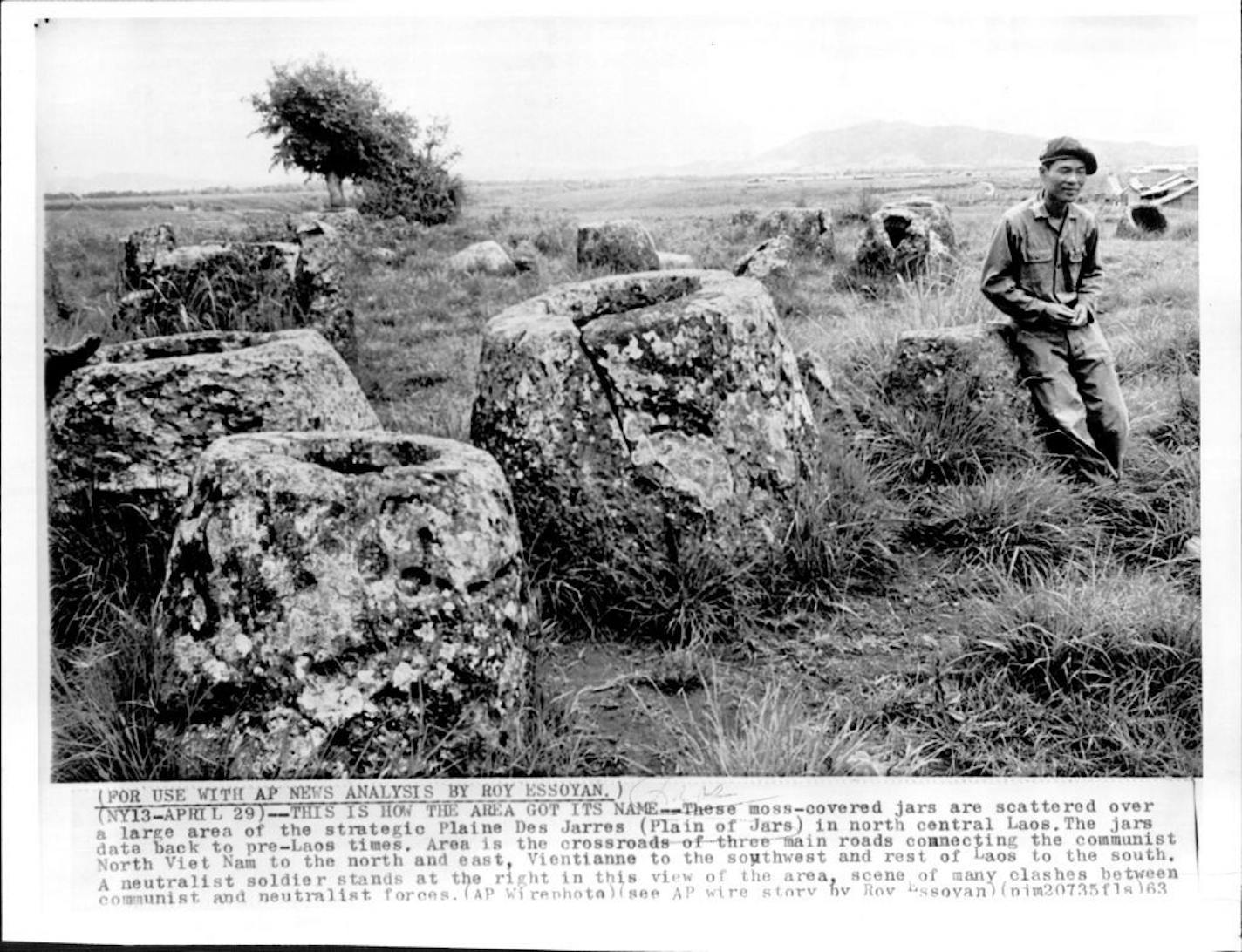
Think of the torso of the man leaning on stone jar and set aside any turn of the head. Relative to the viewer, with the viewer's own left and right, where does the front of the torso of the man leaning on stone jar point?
facing the viewer and to the right of the viewer

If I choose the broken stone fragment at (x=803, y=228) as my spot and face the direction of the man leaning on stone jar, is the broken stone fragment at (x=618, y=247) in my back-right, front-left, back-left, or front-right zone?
back-right
